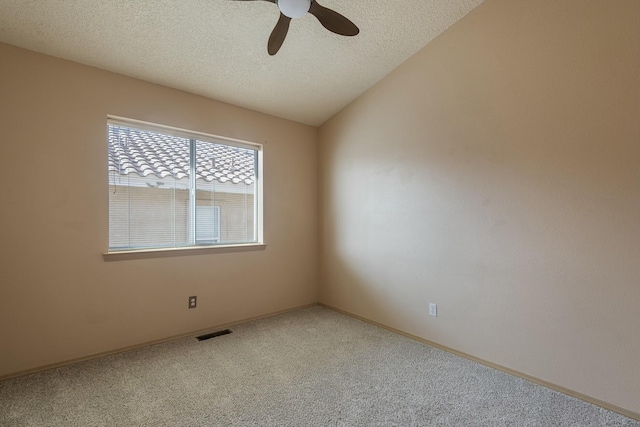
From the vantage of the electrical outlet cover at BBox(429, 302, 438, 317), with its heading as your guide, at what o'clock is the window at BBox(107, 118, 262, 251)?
The window is roughly at 1 o'clock from the electrical outlet cover.

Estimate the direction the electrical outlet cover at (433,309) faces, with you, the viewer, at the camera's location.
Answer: facing the viewer and to the left of the viewer

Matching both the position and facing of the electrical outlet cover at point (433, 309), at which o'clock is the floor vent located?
The floor vent is roughly at 1 o'clock from the electrical outlet cover.
